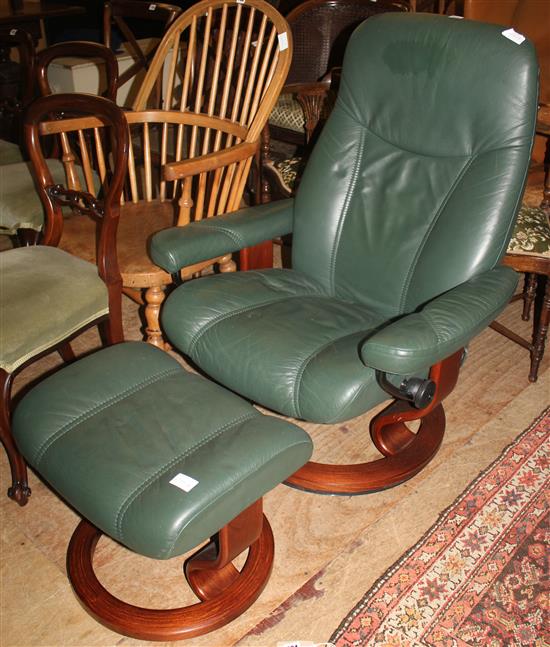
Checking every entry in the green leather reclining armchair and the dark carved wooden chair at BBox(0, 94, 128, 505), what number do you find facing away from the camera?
0

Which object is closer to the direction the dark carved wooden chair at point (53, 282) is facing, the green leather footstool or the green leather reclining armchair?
the green leather footstool

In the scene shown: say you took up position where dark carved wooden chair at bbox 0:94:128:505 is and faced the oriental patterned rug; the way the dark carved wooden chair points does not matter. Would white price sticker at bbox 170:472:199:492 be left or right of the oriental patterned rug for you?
right

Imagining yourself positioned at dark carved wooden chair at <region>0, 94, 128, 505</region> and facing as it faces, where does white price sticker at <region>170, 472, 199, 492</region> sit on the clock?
The white price sticker is roughly at 10 o'clock from the dark carved wooden chair.

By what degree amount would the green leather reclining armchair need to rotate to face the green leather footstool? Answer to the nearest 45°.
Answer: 0° — it already faces it

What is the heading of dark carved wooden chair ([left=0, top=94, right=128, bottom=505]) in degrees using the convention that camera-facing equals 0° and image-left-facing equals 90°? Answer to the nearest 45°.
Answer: approximately 45°

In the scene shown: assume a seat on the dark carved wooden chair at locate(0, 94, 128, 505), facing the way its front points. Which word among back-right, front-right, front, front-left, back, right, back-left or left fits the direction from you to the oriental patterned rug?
left

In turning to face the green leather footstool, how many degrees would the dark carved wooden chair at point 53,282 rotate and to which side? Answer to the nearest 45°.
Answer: approximately 45° to its left

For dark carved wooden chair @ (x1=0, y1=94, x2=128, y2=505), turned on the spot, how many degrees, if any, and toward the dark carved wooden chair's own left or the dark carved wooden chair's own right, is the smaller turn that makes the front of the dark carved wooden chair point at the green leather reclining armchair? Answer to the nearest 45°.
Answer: approximately 135° to the dark carved wooden chair's own left
